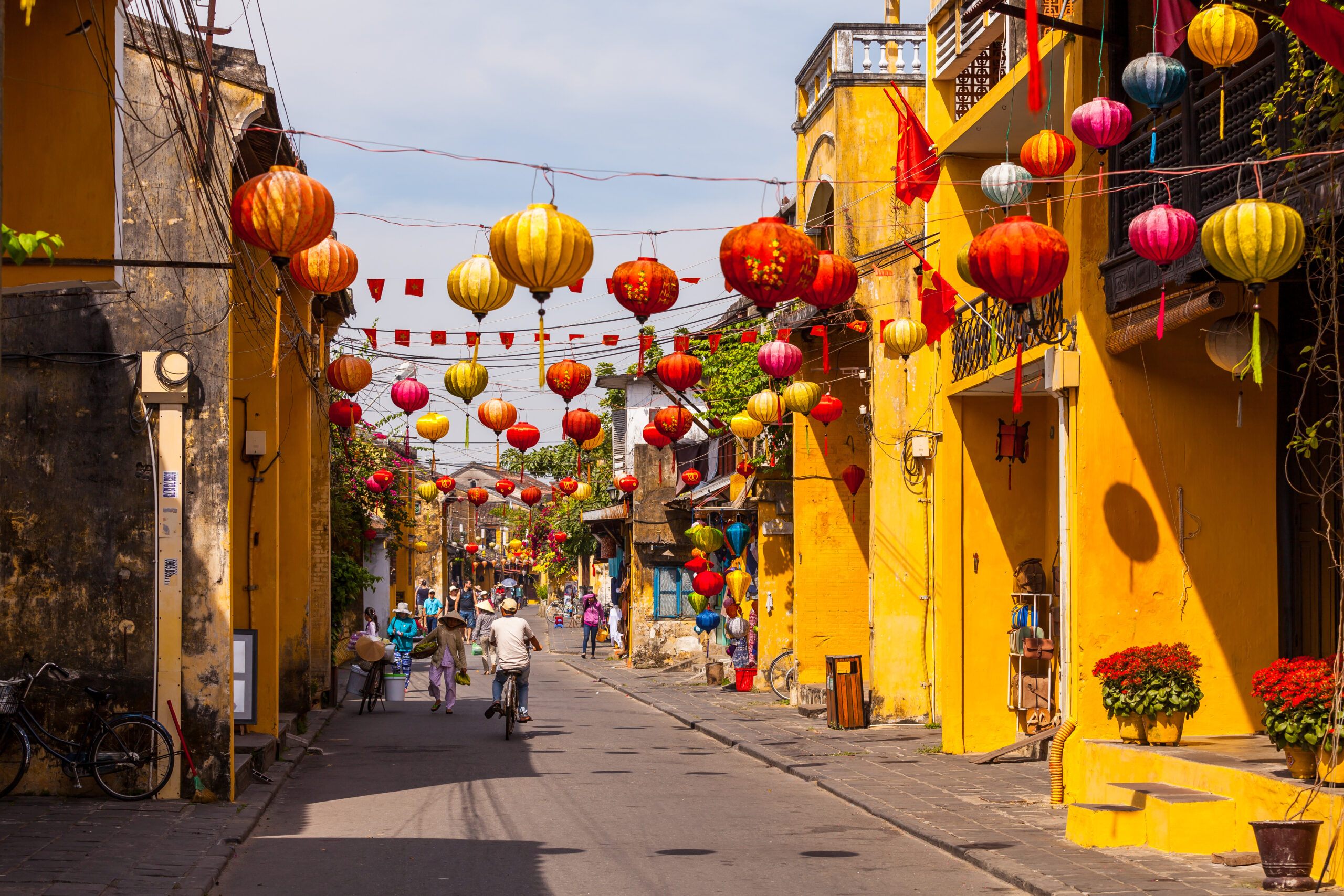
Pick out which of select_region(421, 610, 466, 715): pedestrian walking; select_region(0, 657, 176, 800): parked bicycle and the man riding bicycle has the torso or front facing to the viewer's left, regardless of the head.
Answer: the parked bicycle

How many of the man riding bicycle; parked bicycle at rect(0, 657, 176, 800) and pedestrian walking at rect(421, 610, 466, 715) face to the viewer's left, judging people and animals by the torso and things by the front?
1

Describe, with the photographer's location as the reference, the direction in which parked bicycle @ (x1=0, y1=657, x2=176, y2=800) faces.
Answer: facing to the left of the viewer

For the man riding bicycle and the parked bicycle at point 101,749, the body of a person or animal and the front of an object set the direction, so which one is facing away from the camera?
the man riding bicycle

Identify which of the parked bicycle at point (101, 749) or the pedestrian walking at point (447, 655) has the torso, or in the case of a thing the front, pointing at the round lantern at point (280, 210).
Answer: the pedestrian walking

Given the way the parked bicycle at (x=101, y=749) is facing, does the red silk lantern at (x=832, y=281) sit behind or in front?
behind

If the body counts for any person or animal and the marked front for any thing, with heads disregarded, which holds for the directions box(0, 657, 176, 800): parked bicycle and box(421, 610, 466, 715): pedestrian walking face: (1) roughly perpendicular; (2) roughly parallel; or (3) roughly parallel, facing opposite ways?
roughly perpendicular

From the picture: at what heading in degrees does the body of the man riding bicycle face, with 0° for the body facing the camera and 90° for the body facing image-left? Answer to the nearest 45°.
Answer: approximately 180°

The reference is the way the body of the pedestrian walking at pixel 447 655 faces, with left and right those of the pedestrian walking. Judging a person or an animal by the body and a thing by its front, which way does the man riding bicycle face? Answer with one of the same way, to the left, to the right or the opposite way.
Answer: the opposite way

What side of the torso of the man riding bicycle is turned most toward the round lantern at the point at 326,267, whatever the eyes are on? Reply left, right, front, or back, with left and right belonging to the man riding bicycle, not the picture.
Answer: back

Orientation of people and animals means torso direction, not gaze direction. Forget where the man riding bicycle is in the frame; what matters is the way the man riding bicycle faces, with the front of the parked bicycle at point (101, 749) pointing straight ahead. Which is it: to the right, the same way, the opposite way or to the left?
to the right
